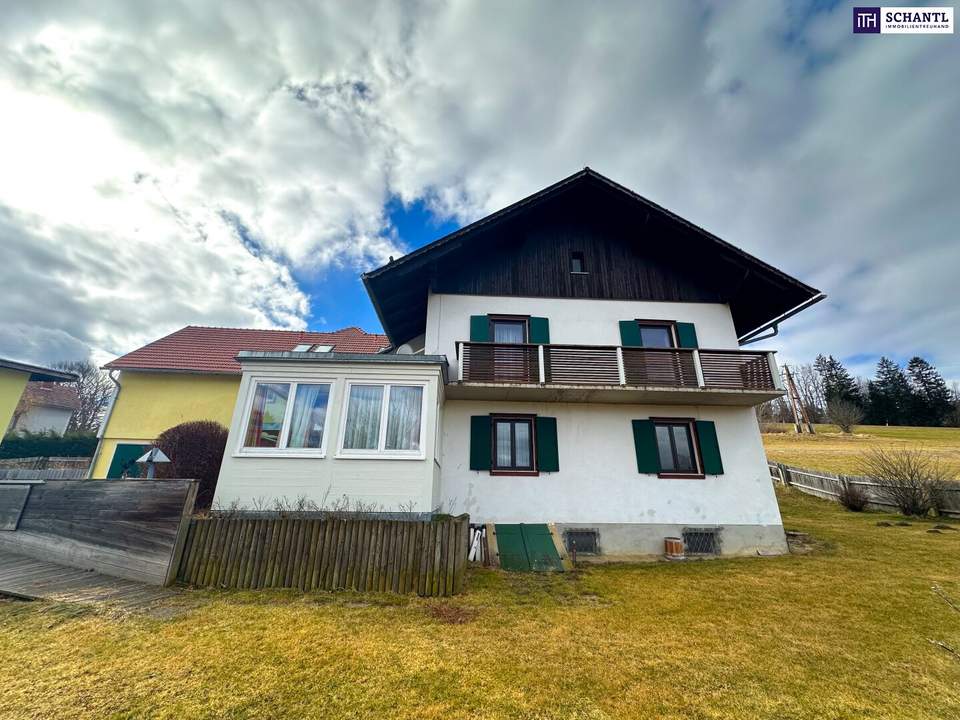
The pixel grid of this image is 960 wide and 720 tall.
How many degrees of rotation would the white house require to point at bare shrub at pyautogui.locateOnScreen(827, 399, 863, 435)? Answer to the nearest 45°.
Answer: approximately 135° to its left

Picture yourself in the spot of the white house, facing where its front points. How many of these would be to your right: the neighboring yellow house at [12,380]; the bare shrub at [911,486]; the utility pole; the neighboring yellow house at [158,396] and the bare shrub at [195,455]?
3

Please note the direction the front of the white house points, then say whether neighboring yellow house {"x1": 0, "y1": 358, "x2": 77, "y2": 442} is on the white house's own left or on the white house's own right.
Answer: on the white house's own right

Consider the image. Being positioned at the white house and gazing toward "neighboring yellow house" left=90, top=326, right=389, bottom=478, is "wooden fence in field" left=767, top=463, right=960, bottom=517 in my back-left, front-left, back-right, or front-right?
back-right

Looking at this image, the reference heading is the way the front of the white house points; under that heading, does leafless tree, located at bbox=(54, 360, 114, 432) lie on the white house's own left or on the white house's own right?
on the white house's own right

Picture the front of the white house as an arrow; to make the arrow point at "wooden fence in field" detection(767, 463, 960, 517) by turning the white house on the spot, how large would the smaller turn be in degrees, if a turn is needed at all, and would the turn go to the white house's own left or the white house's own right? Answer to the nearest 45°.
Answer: approximately 135° to the white house's own left

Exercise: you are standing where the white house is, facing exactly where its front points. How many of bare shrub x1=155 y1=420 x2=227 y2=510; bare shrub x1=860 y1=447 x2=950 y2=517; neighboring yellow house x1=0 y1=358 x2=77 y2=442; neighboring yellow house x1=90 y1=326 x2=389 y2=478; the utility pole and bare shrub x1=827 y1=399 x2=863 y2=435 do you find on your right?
3

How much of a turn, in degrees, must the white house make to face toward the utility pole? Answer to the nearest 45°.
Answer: approximately 135° to its left

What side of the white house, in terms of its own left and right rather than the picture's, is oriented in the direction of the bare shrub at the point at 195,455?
right

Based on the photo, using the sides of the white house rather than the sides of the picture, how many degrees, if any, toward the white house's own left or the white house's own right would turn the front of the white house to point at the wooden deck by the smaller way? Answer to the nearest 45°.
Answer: approximately 45° to the white house's own right

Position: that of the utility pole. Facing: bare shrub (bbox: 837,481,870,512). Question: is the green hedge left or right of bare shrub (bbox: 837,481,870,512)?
right

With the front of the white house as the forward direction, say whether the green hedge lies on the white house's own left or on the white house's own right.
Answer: on the white house's own right

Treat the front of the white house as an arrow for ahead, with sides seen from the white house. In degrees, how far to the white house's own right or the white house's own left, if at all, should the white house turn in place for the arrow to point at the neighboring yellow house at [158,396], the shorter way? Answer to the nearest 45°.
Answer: approximately 90° to the white house's own right

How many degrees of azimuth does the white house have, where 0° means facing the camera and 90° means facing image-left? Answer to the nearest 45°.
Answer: approximately 0°

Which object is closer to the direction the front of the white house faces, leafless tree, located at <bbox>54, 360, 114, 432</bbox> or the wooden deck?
the wooden deck
